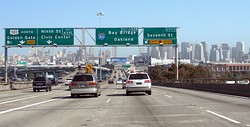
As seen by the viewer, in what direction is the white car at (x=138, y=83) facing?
away from the camera

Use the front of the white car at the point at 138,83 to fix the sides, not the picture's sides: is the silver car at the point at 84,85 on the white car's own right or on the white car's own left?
on the white car's own left

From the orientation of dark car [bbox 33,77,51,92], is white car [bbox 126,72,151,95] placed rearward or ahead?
rearward

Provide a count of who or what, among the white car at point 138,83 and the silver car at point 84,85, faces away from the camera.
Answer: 2

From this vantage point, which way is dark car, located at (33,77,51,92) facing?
away from the camera

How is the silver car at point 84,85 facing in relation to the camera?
away from the camera

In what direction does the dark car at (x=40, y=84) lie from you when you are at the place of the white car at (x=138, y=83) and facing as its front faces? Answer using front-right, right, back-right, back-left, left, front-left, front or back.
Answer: front-left
